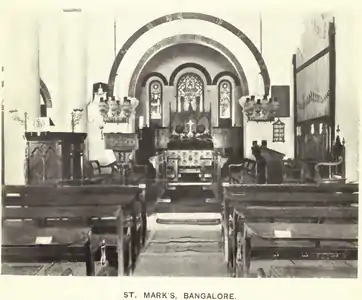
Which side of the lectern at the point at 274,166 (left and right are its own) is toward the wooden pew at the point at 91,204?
front

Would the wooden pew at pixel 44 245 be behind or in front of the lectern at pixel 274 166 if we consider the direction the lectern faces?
in front

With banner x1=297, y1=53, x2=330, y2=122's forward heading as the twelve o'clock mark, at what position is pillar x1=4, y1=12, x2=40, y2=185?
The pillar is roughly at 1 o'clock from the banner.

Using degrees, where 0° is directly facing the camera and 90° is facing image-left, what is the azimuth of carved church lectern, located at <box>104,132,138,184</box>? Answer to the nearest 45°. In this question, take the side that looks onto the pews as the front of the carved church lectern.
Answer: approximately 0°

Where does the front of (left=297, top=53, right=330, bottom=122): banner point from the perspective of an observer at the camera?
facing the viewer and to the left of the viewer
